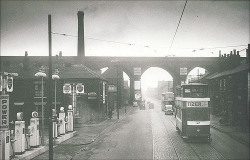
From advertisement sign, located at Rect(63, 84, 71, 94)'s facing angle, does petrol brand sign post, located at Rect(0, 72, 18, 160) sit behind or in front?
in front

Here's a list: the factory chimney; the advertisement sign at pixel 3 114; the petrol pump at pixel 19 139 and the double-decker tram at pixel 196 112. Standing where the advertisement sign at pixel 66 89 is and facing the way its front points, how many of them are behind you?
1

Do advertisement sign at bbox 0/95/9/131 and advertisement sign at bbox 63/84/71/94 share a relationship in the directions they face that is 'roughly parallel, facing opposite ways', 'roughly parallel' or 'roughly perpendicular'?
roughly parallel

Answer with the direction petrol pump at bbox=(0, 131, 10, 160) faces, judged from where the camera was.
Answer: facing the viewer and to the right of the viewer

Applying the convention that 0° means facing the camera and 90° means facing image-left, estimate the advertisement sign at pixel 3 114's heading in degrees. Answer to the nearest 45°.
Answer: approximately 0°

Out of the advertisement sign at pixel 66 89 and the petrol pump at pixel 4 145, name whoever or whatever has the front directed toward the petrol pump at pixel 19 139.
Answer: the advertisement sign

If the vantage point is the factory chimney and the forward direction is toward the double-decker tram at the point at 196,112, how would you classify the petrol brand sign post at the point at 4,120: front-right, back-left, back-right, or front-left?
front-right

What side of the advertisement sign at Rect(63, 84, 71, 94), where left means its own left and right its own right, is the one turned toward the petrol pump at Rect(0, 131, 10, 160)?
front

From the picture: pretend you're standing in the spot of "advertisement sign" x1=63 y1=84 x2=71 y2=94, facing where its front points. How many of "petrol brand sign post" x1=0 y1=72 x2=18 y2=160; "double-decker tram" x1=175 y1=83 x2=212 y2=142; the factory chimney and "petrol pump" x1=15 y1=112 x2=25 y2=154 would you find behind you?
1

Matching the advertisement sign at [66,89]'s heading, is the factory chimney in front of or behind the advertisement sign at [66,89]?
behind

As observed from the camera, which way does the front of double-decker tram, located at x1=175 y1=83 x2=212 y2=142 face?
facing the viewer

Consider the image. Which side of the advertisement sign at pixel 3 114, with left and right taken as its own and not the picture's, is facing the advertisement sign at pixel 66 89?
back
